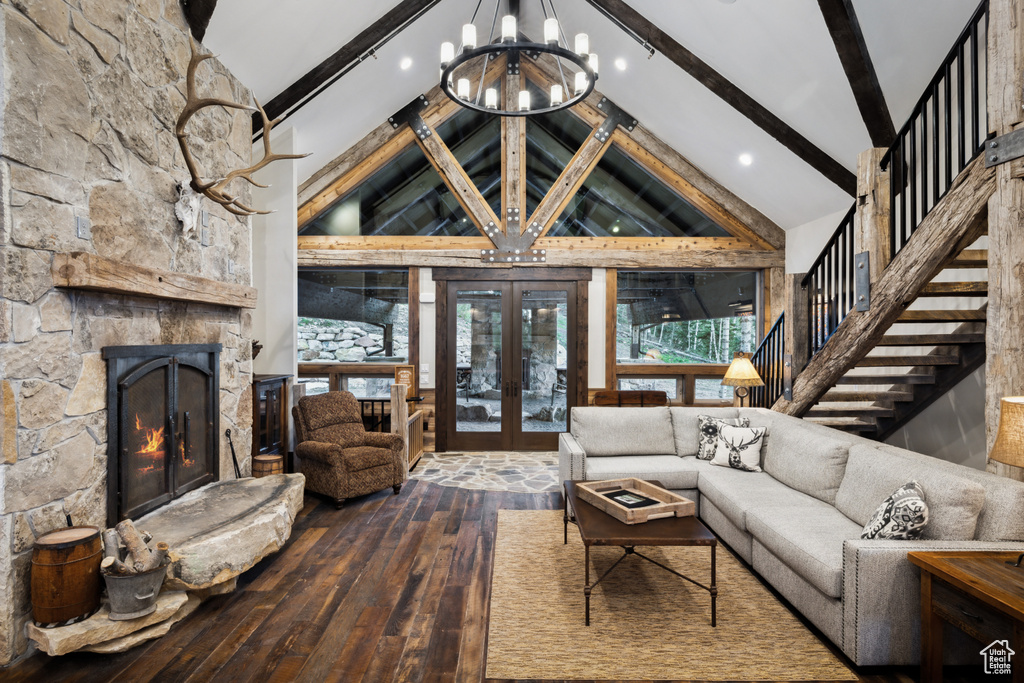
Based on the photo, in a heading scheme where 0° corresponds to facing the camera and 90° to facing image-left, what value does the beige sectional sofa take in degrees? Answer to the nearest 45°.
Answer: approximately 45°

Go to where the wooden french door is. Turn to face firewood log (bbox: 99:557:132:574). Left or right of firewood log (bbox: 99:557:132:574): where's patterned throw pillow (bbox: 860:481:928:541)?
left

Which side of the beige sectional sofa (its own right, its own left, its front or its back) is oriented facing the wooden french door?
right

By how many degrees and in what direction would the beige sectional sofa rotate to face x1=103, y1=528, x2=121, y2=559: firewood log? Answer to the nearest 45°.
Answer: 0° — it already faces it

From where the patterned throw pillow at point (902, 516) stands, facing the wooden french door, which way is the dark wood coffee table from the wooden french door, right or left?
left

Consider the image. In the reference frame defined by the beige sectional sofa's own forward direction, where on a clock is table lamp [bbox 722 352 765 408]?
The table lamp is roughly at 4 o'clock from the beige sectional sofa.
